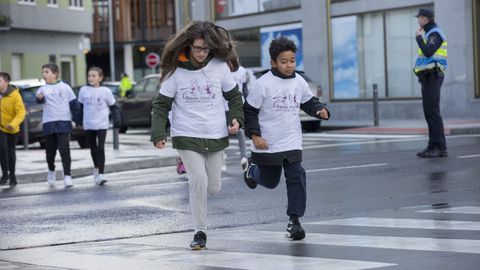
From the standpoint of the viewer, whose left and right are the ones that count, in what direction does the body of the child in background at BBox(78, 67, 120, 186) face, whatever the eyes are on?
facing the viewer

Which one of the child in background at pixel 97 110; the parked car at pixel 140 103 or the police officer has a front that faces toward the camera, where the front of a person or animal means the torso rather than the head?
the child in background

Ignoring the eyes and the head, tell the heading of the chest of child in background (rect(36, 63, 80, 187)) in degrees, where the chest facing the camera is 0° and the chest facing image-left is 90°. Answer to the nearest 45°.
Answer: approximately 0°

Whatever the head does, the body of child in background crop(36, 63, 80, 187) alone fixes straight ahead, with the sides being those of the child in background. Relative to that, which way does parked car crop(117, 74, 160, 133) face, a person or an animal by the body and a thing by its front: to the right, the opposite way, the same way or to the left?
to the right

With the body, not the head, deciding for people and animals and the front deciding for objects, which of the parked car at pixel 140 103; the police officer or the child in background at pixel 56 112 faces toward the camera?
the child in background

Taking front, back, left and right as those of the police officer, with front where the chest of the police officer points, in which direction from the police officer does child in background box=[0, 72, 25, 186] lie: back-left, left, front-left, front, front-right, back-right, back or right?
front

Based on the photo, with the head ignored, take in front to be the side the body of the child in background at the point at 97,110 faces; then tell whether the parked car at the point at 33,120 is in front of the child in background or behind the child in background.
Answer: behind

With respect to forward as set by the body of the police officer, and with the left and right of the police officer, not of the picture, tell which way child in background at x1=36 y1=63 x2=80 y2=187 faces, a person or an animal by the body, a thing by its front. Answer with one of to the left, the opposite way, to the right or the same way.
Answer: to the left

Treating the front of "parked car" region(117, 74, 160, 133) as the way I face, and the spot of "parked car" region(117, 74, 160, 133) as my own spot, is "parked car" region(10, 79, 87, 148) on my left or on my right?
on my left

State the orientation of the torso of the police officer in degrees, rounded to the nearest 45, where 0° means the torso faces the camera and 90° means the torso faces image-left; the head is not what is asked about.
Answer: approximately 90°

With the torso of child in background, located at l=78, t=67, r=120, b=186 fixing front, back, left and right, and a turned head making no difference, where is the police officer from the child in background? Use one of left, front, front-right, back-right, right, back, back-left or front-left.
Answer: left

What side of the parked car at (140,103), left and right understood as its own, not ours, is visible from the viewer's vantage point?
left

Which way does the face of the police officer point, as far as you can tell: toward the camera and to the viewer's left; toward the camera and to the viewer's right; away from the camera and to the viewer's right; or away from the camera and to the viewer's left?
toward the camera and to the viewer's left

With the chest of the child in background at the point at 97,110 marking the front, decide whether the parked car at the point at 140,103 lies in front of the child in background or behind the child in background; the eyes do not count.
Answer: behind
